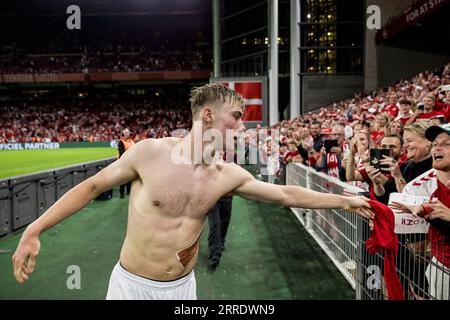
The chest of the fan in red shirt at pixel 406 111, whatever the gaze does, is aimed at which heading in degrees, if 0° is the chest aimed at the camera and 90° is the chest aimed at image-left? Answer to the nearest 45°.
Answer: approximately 45°

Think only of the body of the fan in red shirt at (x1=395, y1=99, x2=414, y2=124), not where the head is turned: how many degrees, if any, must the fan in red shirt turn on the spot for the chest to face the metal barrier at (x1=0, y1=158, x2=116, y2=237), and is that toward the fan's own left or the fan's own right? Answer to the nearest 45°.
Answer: approximately 45° to the fan's own right

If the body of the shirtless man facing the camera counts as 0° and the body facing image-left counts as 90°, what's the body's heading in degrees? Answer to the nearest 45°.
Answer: approximately 315°
